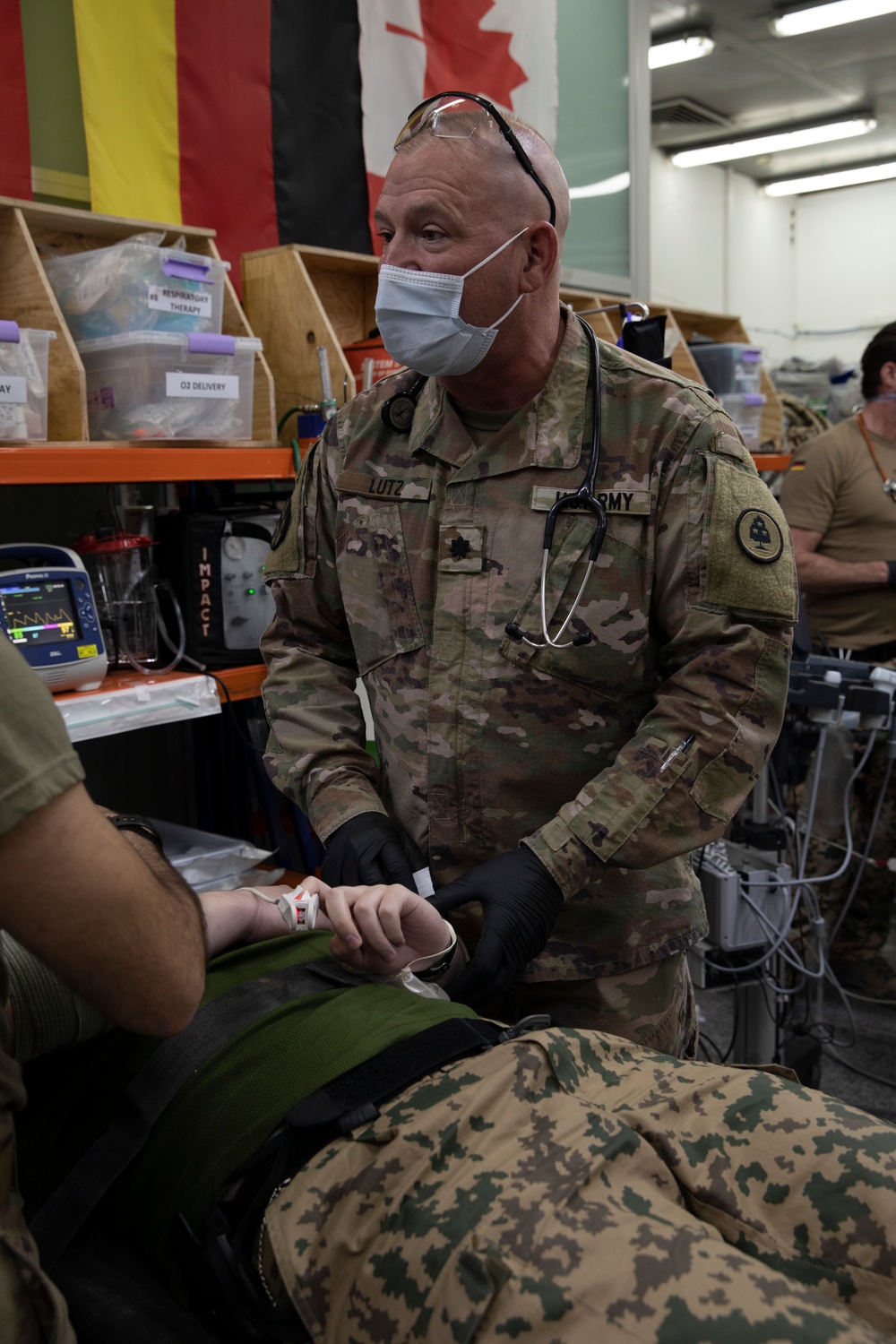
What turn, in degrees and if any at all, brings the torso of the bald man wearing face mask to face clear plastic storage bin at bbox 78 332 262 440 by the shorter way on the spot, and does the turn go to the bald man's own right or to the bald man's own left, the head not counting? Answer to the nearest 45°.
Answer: approximately 90° to the bald man's own right

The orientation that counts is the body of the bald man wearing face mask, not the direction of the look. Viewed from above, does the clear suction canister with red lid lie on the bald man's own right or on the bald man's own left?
on the bald man's own right

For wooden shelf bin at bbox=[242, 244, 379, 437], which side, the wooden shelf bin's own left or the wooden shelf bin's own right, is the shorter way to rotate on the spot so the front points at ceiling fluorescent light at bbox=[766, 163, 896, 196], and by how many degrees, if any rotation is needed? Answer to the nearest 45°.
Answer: approximately 90° to the wooden shelf bin's own left

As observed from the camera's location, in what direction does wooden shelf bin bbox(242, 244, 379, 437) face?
facing the viewer and to the right of the viewer

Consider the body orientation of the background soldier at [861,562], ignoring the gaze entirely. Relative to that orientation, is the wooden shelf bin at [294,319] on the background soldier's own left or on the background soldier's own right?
on the background soldier's own right

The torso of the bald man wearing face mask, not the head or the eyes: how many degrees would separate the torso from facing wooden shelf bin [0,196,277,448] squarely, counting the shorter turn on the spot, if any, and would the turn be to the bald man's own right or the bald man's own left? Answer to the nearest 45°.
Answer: approximately 90° to the bald man's own right

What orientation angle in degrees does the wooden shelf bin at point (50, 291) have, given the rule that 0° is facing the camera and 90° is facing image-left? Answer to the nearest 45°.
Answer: approximately 315°

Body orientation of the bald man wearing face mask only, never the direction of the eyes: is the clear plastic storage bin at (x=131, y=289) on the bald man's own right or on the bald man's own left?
on the bald man's own right

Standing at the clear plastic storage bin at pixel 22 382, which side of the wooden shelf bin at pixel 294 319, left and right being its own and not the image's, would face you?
right

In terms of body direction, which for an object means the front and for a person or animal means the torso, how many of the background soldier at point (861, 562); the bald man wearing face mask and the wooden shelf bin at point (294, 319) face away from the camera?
0

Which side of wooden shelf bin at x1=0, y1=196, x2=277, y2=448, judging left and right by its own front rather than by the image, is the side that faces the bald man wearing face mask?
front

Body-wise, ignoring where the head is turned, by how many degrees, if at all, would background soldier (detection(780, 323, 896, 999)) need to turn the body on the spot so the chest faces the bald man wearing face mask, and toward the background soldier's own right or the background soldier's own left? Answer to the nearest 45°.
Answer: approximately 45° to the background soldier's own right

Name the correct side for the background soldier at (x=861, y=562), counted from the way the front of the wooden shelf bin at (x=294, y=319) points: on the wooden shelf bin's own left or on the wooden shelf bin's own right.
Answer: on the wooden shelf bin's own left
